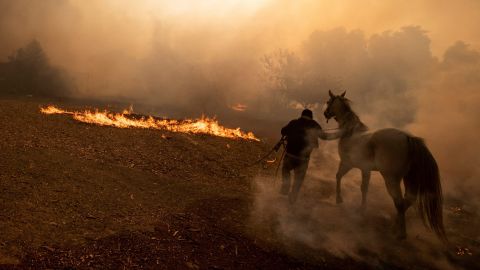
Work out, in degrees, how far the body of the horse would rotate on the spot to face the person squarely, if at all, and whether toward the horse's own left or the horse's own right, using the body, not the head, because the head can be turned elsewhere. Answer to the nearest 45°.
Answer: approximately 45° to the horse's own left

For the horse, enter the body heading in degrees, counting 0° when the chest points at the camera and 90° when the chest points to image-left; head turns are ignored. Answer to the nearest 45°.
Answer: approximately 135°
